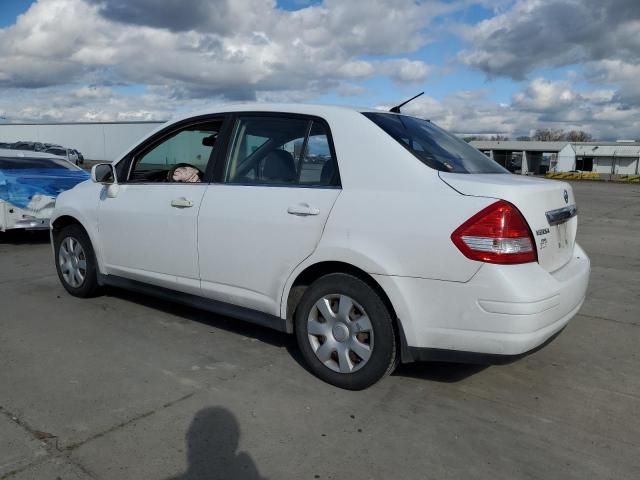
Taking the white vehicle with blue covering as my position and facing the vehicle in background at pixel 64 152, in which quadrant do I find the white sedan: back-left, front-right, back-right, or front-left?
back-right

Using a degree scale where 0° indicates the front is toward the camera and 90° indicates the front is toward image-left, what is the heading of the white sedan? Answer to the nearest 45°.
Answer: approximately 135°

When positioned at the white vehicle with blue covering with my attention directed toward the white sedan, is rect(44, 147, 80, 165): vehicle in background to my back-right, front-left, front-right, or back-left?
back-left

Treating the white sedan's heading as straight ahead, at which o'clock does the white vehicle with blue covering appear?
The white vehicle with blue covering is roughly at 12 o'clock from the white sedan.

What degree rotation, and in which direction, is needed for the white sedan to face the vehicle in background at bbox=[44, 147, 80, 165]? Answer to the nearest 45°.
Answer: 0° — it already faces it
